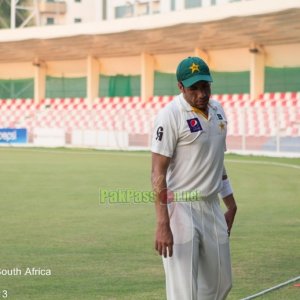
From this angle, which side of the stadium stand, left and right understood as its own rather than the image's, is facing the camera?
front

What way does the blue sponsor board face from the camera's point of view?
toward the camera

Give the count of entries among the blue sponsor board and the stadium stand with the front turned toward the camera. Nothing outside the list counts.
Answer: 2

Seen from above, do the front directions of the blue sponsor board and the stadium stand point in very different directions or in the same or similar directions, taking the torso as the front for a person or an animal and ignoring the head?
same or similar directions
